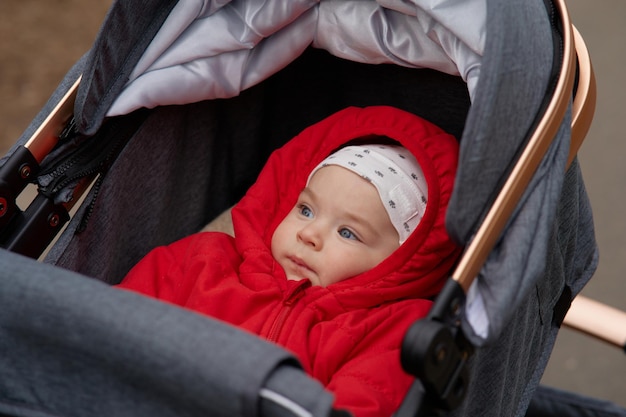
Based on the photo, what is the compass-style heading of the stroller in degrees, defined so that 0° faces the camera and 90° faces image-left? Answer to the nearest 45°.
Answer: approximately 45°
